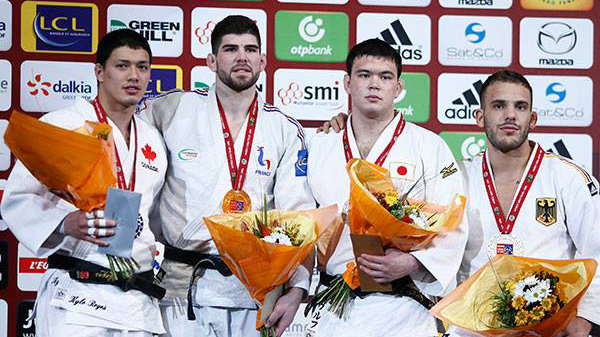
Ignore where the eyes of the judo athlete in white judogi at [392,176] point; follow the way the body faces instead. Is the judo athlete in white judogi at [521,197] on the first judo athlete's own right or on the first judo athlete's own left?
on the first judo athlete's own left

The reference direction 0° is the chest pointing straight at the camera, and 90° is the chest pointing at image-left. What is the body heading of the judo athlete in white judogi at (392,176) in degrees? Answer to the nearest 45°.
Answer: approximately 0°

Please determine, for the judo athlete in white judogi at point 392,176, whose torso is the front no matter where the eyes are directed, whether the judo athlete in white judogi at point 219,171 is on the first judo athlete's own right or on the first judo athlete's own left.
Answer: on the first judo athlete's own right

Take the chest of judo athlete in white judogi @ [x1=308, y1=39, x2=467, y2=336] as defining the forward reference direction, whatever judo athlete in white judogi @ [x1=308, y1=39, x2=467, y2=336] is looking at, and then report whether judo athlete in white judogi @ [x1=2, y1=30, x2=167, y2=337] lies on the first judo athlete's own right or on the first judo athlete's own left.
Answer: on the first judo athlete's own right

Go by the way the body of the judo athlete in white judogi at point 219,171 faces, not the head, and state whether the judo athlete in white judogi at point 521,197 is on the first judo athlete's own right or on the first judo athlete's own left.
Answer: on the first judo athlete's own left

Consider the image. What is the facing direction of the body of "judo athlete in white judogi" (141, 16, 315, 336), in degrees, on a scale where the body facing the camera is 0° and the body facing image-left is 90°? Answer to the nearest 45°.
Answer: approximately 0°

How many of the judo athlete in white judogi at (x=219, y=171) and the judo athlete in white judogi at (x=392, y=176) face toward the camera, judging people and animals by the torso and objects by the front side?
2
